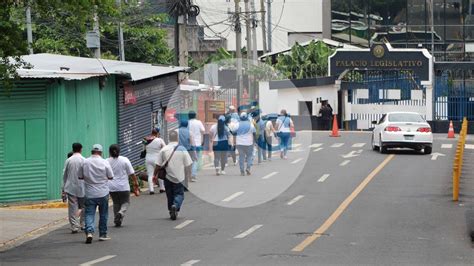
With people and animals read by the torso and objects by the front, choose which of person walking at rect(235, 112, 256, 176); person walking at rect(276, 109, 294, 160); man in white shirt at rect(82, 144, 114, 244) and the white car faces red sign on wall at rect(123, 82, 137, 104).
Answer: the man in white shirt

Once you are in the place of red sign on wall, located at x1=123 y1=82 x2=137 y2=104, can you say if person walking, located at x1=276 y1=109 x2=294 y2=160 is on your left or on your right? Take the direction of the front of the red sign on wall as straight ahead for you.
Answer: on your left

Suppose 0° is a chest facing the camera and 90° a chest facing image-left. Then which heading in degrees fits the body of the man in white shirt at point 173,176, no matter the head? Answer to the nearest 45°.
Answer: approximately 180°

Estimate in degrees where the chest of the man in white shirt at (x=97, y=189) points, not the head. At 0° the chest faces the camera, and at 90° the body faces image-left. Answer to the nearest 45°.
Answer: approximately 180°
